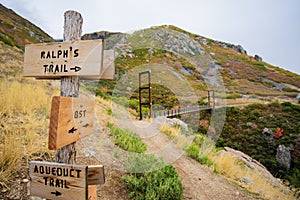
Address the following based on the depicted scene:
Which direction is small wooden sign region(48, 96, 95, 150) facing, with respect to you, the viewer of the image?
facing the viewer and to the right of the viewer

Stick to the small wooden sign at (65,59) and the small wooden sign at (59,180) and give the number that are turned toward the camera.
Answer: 2

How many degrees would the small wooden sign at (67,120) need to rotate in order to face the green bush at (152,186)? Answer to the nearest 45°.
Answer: approximately 90° to its left

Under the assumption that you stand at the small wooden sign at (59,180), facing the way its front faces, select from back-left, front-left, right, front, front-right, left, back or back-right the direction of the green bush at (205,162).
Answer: back-left

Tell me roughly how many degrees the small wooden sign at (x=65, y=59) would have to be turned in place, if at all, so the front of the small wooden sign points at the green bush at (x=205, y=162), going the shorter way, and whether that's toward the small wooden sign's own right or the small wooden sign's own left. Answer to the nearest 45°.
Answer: approximately 135° to the small wooden sign's own left

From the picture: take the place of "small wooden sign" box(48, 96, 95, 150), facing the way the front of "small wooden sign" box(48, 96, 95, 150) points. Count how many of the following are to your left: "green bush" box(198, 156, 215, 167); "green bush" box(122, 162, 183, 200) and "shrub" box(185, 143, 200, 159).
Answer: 3

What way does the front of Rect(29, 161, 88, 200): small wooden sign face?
toward the camera

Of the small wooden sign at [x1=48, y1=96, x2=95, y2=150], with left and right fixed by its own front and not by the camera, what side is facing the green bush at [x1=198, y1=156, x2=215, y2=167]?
left

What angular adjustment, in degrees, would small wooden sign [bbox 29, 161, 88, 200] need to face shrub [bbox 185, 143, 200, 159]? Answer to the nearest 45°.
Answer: approximately 135° to its left

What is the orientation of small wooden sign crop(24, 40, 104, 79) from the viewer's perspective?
toward the camera
